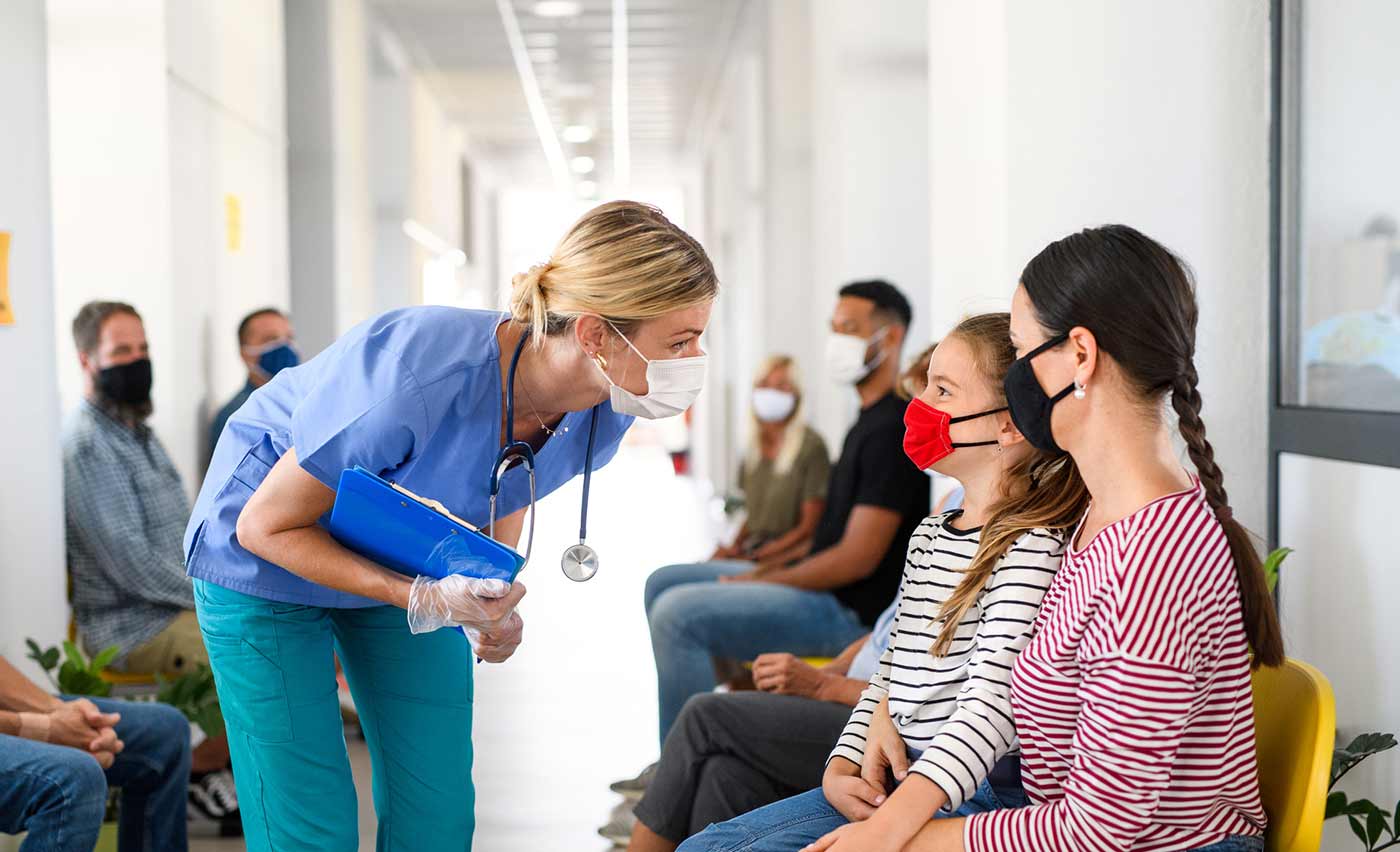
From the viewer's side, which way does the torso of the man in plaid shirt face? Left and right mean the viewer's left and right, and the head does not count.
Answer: facing the viewer and to the right of the viewer

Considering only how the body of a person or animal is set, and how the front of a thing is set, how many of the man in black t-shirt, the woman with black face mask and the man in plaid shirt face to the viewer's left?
2

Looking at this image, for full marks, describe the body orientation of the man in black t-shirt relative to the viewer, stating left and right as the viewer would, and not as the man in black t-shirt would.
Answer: facing to the left of the viewer

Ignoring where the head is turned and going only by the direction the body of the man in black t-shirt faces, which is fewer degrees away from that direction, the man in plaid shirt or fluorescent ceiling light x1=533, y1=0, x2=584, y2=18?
the man in plaid shirt

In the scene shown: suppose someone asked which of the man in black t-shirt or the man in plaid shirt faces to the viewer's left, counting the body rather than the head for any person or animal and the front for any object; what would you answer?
the man in black t-shirt

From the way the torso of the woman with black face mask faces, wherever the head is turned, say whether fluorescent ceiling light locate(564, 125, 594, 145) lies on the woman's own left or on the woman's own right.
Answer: on the woman's own right

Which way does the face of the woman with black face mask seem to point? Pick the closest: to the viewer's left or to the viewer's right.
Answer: to the viewer's left

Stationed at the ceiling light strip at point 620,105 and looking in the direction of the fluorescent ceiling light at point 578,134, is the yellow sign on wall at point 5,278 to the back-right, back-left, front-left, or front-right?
back-left

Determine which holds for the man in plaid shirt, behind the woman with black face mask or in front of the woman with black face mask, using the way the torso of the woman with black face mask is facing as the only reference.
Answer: in front

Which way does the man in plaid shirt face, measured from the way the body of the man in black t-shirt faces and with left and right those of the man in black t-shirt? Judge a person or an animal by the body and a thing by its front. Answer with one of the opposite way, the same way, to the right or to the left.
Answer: the opposite way

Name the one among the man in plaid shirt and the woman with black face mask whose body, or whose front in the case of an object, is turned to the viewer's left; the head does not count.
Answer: the woman with black face mask

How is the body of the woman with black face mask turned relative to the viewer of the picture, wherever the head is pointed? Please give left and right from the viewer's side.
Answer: facing to the left of the viewer

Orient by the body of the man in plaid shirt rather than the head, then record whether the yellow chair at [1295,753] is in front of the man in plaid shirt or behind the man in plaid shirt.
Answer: in front

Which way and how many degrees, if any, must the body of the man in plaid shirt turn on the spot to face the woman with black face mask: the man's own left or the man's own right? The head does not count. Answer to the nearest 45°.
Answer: approximately 45° to the man's own right

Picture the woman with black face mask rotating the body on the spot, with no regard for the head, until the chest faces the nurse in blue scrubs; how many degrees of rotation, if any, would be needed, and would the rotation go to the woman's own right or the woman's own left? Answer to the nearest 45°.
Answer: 0° — they already face them

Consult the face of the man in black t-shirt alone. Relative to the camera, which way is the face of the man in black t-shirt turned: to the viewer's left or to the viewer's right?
to the viewer's left

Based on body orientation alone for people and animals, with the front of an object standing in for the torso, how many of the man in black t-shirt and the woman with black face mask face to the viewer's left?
2
